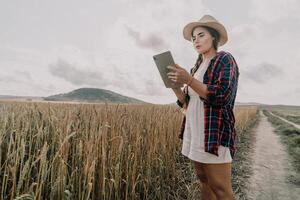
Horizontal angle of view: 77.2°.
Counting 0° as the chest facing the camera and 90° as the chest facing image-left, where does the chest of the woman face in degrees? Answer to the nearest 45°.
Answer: approximately 45°
